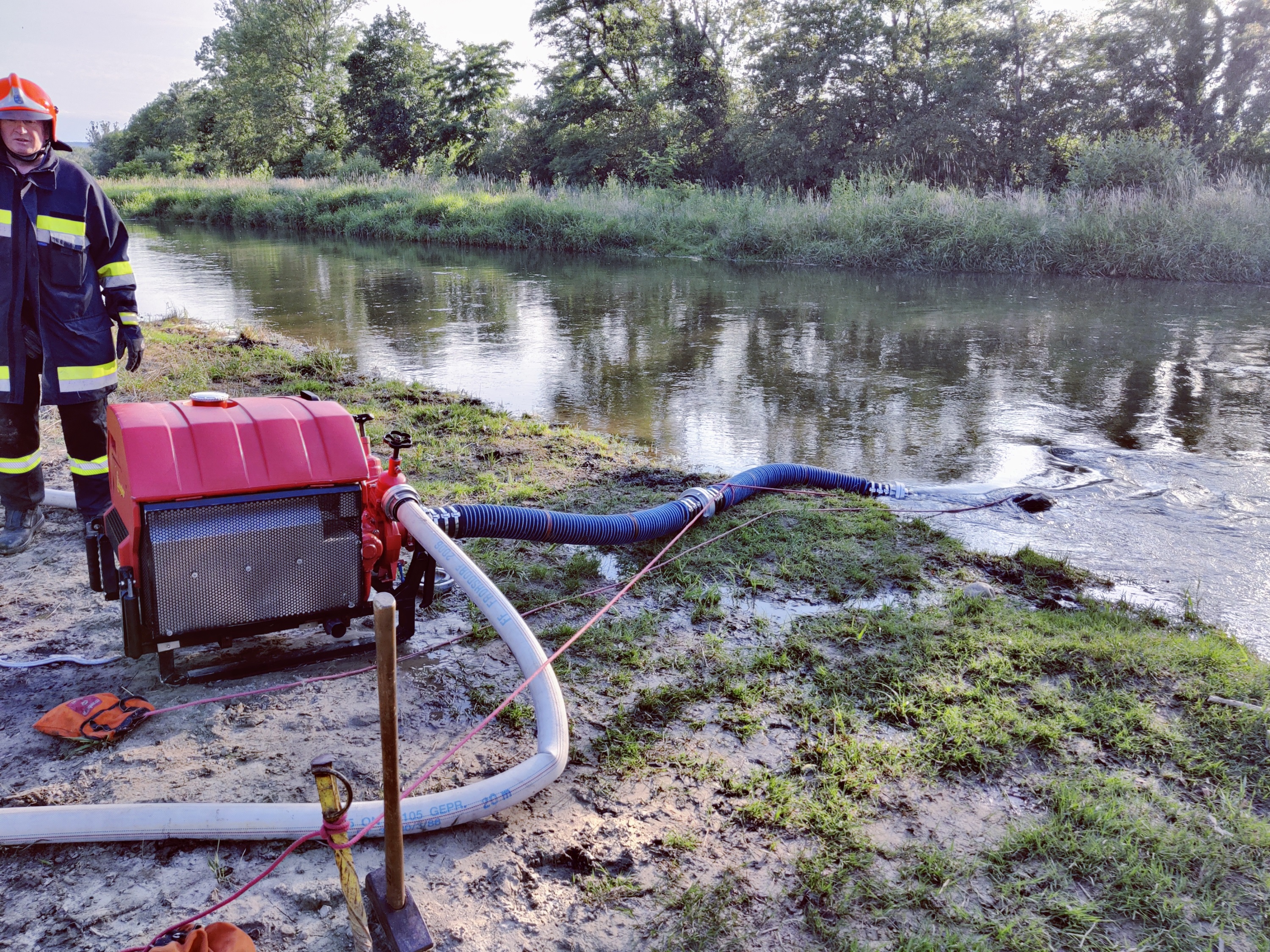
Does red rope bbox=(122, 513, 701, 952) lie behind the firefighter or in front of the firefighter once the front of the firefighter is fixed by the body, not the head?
in front

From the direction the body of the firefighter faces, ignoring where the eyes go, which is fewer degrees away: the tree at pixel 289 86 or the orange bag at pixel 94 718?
the orange bag

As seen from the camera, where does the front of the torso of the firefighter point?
toward the camera

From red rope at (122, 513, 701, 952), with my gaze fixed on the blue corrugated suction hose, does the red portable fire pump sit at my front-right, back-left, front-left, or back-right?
front-left

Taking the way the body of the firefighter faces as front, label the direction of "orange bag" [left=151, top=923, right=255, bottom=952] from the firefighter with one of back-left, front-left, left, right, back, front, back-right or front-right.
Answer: front

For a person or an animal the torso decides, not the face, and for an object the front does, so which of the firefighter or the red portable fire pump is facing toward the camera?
the firefighter

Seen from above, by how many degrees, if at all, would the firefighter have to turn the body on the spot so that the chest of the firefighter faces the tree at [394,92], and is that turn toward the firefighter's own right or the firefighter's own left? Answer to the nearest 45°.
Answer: approximately 180°
